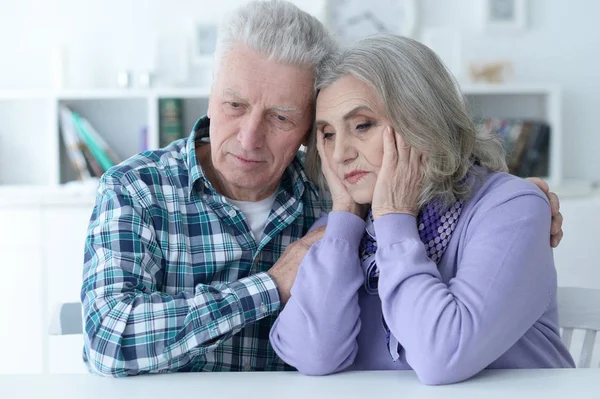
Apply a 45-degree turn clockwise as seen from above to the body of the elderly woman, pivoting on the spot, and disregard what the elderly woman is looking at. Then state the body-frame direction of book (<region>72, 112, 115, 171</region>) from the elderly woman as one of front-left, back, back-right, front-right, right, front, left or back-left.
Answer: front-right

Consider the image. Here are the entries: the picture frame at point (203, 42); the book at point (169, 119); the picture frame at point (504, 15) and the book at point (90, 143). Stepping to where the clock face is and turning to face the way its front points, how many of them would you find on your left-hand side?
1

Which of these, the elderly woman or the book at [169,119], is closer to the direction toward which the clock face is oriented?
the elderly woman

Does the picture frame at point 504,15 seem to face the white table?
yes

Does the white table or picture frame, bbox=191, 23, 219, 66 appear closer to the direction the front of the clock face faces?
the white table

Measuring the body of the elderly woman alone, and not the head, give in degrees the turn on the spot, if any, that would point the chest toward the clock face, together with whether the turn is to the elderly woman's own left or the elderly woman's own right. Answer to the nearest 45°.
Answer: approximately 135° to the elderly woman's own right

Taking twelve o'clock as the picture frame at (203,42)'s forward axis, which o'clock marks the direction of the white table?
The white table is roughly at 12 o'clock from the picture frame.

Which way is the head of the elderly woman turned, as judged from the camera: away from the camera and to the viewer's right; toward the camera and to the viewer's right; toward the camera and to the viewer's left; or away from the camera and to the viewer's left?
toward the camera and to the viewer's left

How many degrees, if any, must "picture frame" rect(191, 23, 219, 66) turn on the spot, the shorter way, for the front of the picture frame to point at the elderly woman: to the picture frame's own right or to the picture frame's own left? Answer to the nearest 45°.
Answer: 0° — it already faces them

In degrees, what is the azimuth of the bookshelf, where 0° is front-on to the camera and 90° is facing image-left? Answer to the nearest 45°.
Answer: approximately 0°

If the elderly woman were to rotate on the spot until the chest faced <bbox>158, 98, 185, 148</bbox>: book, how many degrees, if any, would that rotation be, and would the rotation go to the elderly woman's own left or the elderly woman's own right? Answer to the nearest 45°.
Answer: approximately 90° to the elderly woman's own right

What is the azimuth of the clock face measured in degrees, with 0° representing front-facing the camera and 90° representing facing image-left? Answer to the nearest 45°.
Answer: approximately 0°

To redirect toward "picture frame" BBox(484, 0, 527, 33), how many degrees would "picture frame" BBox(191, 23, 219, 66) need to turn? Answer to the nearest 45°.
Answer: approximately 90° to its left
